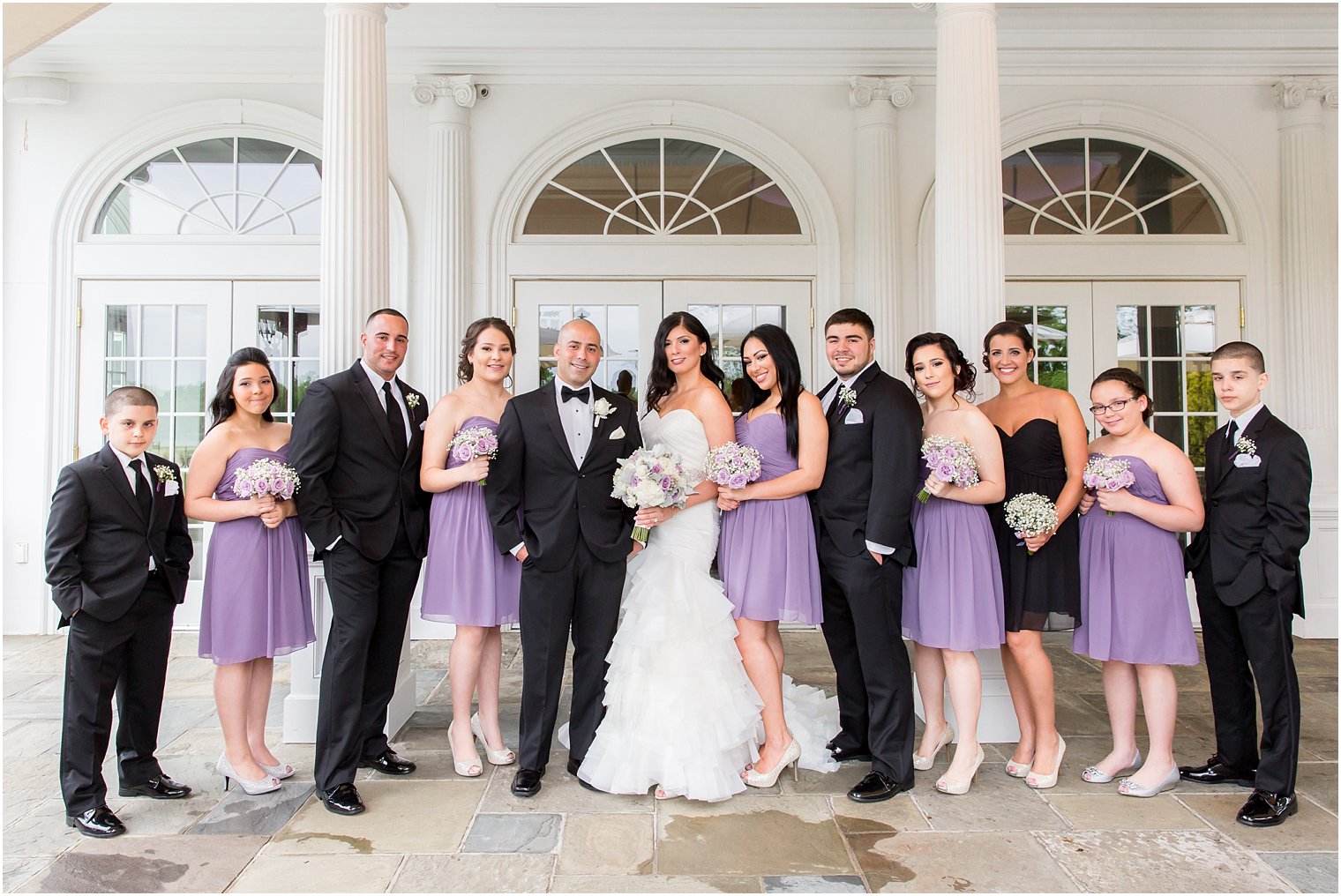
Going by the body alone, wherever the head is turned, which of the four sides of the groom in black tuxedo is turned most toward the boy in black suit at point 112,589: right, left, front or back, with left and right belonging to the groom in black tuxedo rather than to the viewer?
right

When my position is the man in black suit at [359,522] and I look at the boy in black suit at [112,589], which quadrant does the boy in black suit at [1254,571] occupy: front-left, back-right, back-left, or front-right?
back-left

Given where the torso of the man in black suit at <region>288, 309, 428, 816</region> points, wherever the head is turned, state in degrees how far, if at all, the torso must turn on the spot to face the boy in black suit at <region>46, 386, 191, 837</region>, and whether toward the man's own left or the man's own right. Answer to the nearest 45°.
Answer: approximately 135° to the man's own right

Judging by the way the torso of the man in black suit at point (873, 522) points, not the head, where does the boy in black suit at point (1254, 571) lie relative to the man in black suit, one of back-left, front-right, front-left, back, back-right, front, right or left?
back-left

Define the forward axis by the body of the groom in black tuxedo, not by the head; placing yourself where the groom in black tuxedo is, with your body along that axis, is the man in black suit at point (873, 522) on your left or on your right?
on your left

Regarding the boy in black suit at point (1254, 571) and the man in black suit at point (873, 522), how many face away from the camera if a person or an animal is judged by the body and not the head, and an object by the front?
0

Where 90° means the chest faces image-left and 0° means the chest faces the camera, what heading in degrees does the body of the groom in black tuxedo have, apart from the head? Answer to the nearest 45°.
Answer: approximately 0°

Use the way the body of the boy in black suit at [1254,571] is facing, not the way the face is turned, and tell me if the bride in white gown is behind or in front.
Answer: in front

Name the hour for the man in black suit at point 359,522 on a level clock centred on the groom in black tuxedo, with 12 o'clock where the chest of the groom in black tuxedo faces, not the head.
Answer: The man in black suit is roughly at 3 o'clock from the groom in black tuxedo.
